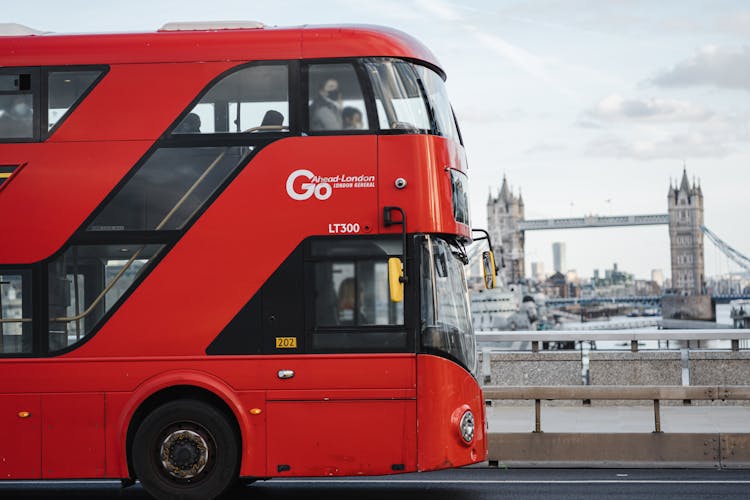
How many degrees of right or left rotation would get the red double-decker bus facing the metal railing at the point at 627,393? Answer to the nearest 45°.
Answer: approximately 45° to its left

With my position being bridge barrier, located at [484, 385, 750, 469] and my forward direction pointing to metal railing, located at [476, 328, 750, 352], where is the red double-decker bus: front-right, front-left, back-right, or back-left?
back-left

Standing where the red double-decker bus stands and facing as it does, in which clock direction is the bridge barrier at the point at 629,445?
The bridge barrier is roughly at 11 o'clock from the red double-decker bus.

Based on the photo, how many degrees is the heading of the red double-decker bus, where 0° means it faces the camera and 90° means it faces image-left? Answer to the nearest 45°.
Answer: approximately 270°
